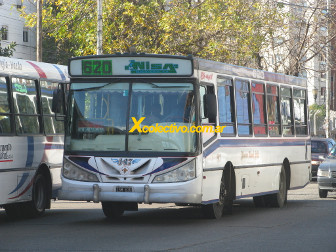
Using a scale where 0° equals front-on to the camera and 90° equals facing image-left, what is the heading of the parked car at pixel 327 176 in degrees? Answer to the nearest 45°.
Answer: approximately 45°

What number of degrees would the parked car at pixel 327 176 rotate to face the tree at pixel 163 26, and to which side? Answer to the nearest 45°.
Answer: approximately 90° to its right

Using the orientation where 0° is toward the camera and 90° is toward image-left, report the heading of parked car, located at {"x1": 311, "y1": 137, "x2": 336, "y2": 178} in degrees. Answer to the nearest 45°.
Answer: approximately 45°

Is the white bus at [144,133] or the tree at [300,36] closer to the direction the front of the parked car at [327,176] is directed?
the white bus

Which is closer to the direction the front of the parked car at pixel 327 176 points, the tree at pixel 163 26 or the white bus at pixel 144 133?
the white bus

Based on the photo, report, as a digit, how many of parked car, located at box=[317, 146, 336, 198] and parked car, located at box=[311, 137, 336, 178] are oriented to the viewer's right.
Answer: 0

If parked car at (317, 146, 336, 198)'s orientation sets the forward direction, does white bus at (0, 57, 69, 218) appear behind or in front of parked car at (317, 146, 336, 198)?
in front
